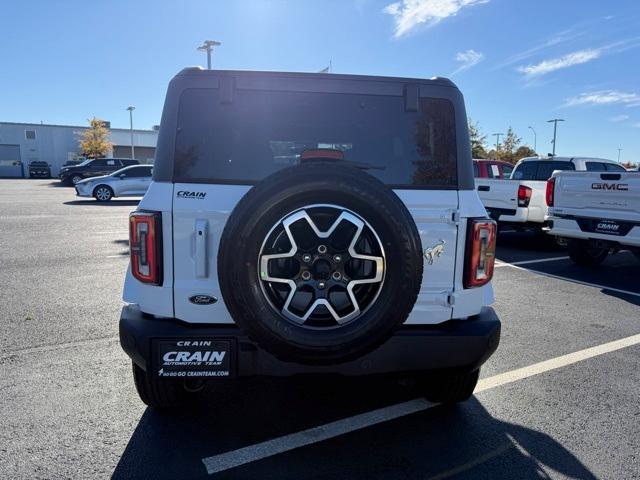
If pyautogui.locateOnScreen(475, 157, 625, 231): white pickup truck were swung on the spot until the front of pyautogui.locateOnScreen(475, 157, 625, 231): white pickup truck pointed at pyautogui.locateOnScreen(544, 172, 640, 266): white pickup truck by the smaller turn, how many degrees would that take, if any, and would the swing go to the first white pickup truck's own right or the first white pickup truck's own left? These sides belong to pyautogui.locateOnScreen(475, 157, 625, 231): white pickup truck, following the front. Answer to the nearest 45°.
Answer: approximately 90° to the first white pickup truck's own right

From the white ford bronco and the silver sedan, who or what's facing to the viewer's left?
the silver sedan

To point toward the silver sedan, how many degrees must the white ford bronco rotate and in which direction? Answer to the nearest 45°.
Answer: approximately 45° to its left

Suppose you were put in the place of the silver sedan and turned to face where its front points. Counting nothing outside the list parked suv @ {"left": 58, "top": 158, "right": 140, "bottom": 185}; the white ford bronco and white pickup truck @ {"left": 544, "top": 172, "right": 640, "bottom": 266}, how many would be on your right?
1

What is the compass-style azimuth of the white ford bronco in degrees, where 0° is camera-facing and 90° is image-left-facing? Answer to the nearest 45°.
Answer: approximately 180°

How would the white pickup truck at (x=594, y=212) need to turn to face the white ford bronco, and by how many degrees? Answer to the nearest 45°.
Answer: approximately 180°

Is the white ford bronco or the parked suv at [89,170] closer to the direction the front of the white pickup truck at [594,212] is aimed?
the parked suv

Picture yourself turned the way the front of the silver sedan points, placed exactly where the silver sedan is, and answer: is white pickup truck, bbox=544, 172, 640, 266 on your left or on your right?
on your left

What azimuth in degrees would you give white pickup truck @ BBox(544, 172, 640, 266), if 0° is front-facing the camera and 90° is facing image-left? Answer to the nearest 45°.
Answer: approximately 180°

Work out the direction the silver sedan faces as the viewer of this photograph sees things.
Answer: facing to the left of the viewer

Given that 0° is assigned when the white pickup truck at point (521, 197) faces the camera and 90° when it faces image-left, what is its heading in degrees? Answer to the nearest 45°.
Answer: approximately 225°

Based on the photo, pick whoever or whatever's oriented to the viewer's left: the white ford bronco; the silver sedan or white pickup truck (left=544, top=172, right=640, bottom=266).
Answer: the silver sedan

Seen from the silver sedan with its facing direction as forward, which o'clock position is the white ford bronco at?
The white ford bronco is roughly at 9 o'clock from the silver sedan.
